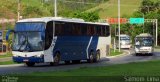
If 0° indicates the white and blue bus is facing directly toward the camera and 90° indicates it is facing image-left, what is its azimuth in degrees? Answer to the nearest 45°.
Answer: approximately 45°
